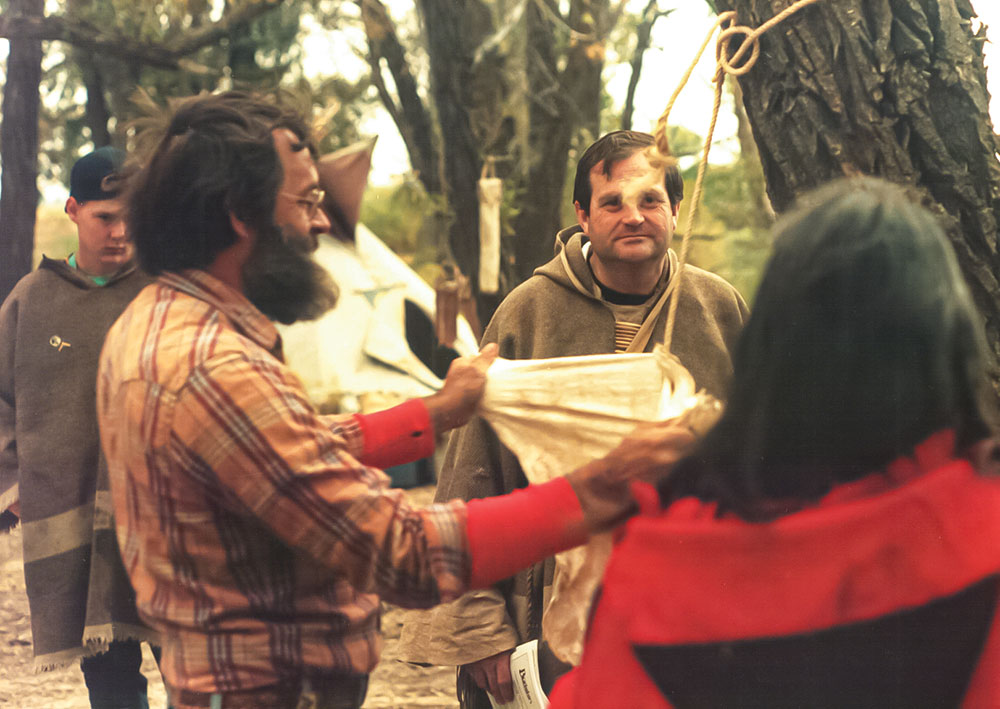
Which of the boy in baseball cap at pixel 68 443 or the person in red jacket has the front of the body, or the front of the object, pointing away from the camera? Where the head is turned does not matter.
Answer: the person in red jacket

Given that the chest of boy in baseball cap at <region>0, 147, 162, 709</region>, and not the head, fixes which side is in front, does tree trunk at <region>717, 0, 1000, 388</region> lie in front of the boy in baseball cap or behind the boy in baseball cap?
in front

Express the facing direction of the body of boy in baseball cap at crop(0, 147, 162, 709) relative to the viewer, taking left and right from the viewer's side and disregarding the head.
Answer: facing the viewer and to the right of the viewer

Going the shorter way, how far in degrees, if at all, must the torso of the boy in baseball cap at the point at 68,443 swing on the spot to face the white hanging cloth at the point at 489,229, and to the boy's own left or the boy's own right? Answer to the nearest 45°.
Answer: approximately 90° to the boy's own left

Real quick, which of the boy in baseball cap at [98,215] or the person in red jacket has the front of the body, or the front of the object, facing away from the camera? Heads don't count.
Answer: the person in red jacket

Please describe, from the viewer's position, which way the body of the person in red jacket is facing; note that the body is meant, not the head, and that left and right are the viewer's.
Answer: facing away from the viewer

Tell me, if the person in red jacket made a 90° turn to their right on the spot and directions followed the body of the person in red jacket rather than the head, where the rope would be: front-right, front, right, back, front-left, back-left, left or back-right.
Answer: left

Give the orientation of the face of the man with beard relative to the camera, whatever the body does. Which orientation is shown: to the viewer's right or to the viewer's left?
to the viewer's right
